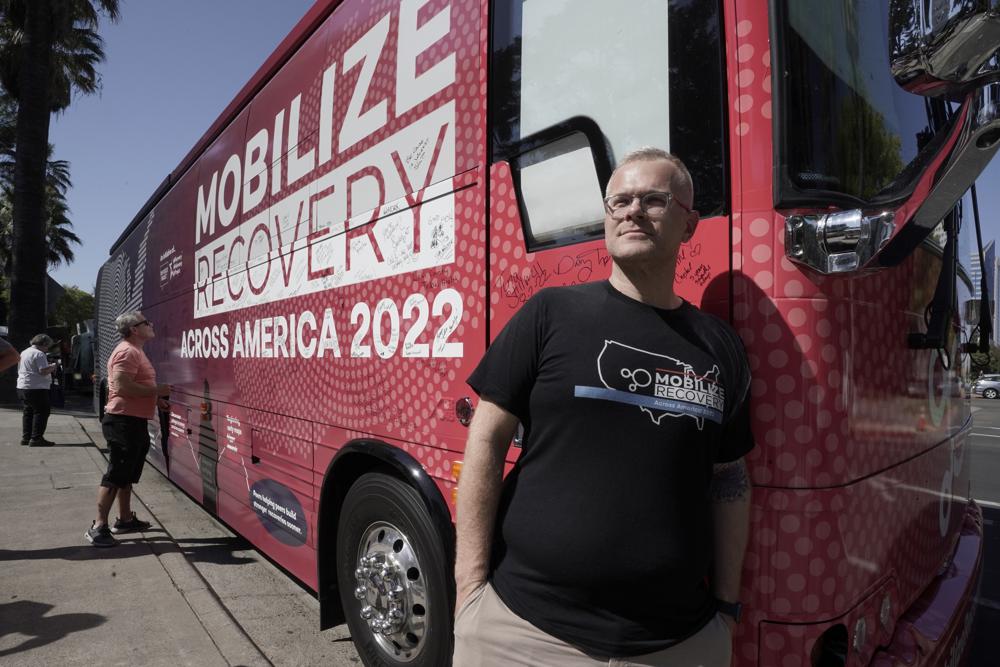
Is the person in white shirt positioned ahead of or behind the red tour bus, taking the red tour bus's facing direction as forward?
behind

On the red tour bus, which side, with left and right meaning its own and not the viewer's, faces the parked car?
left

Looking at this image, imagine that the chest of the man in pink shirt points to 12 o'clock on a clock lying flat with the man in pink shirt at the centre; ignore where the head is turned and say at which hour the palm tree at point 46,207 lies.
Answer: The palm tree is roughly at 9 o'clock from the man in pink shirt.

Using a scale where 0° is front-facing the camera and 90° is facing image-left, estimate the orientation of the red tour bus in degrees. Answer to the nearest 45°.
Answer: approximately 315°

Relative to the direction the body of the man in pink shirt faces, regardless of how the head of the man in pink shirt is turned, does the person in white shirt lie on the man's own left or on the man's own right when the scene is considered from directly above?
on the man's own left

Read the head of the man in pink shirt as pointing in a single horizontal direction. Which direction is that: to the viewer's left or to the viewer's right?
to the viewer's right

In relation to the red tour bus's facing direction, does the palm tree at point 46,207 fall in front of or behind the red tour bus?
behind

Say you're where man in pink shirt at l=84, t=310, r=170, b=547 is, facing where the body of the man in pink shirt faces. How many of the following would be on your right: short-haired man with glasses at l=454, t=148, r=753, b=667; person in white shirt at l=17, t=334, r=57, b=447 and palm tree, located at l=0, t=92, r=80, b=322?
1

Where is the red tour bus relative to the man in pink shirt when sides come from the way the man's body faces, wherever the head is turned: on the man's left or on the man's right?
on the man's right

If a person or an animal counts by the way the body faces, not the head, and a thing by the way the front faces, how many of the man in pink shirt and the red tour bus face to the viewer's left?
0

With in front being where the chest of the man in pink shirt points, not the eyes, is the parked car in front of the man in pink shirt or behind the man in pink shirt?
in front

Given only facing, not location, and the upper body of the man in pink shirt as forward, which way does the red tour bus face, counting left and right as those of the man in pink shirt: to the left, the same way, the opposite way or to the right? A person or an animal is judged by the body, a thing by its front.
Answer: to the right

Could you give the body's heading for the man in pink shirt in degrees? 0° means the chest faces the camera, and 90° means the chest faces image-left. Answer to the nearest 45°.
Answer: approximately 270°

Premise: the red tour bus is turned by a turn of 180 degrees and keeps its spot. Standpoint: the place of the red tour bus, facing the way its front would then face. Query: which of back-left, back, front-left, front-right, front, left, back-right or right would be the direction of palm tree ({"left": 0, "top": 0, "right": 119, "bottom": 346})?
front

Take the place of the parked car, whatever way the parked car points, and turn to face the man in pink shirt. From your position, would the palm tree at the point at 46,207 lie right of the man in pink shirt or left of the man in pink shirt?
right
